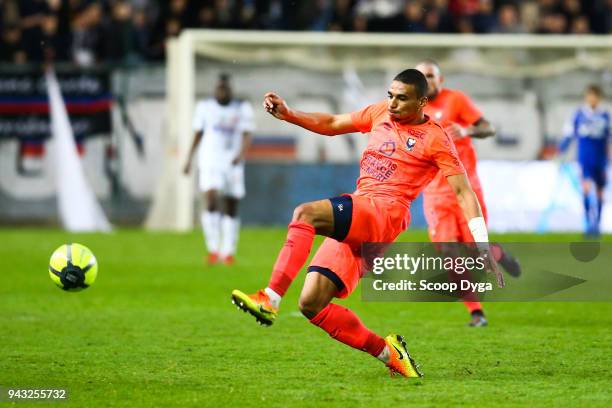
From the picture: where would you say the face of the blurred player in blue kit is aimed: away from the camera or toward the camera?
toward the camera

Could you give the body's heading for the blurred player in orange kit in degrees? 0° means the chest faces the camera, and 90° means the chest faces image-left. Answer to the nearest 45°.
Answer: approximately 45°

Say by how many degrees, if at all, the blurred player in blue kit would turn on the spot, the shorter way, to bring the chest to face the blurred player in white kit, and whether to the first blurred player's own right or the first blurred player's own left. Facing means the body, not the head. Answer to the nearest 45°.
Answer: approximately 45° to the first blurred player's own right

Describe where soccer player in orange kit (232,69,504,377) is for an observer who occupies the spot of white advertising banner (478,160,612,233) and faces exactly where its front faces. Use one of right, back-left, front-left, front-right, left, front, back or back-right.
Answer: front

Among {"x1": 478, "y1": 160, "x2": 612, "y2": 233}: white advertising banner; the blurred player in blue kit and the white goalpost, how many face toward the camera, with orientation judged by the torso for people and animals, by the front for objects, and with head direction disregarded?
3

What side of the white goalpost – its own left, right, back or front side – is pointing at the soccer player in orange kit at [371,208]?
front

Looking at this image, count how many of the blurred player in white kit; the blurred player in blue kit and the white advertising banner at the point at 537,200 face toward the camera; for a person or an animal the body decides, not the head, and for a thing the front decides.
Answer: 3

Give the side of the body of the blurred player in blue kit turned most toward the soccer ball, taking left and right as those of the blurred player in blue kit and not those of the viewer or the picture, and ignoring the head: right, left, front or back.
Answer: front

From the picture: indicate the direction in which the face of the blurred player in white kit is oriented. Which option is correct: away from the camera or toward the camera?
toward the camera

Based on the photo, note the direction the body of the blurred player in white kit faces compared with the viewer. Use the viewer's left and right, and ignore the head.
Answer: facing the viewer

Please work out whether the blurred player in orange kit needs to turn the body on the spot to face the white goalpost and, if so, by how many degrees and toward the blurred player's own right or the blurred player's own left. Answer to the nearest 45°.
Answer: approximately 135° to the blurred player's own right

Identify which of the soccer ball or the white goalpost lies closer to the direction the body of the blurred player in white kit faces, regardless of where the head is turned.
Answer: the soccer ball

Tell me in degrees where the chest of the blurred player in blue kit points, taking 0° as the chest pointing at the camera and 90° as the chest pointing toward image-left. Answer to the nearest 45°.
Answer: approximately 0°

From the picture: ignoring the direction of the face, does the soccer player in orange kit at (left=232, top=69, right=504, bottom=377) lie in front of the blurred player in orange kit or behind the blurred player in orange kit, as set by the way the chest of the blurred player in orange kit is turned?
in front

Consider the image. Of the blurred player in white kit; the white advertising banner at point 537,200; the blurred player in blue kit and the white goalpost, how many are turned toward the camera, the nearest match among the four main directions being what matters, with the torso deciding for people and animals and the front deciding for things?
4

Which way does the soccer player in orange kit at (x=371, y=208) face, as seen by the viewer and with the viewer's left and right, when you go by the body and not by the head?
facing the viewer and to the left of the viewer

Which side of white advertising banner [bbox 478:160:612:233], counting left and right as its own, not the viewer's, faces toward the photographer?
front
